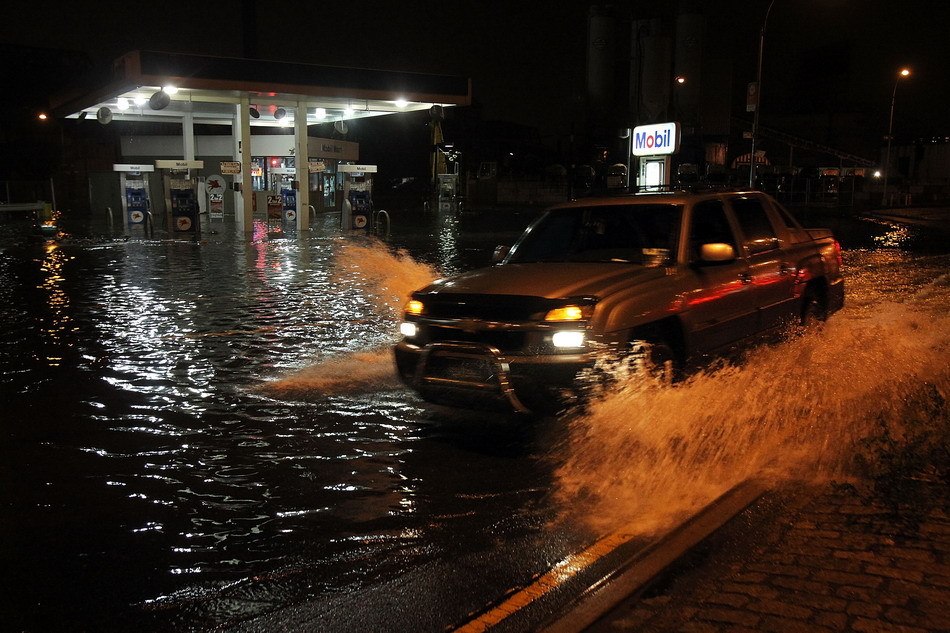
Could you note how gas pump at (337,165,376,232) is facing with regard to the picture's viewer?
facing the viewer

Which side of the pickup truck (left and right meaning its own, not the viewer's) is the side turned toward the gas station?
right

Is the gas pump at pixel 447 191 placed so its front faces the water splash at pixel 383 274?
yes

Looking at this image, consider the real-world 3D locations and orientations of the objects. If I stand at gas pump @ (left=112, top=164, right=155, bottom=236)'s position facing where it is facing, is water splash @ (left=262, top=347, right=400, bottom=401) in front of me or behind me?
in front

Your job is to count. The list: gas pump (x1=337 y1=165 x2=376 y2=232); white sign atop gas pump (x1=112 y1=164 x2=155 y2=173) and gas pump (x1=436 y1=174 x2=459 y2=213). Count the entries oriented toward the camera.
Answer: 3

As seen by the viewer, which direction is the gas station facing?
toward the camera

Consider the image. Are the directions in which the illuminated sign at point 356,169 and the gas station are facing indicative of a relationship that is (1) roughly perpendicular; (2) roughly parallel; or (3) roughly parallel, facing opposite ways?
roughly parallel

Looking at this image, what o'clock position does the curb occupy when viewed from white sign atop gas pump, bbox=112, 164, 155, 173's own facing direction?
The curb is roughly at 12 o'clock from the white sign atop gas pump.

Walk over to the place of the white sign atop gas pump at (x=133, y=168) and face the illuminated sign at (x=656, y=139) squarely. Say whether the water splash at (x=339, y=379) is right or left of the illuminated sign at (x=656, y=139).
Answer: right

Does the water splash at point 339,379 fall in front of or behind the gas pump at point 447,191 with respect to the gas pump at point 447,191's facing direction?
in front

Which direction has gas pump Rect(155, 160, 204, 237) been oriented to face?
toward the camera

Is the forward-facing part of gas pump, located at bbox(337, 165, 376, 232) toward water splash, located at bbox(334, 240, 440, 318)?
yes

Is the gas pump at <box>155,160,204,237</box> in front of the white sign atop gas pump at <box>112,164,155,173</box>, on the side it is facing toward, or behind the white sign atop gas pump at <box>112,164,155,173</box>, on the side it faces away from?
in front

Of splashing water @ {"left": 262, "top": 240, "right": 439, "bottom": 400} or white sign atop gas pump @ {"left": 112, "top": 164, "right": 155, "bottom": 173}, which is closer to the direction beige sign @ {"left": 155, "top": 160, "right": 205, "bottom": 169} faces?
the splashing water
